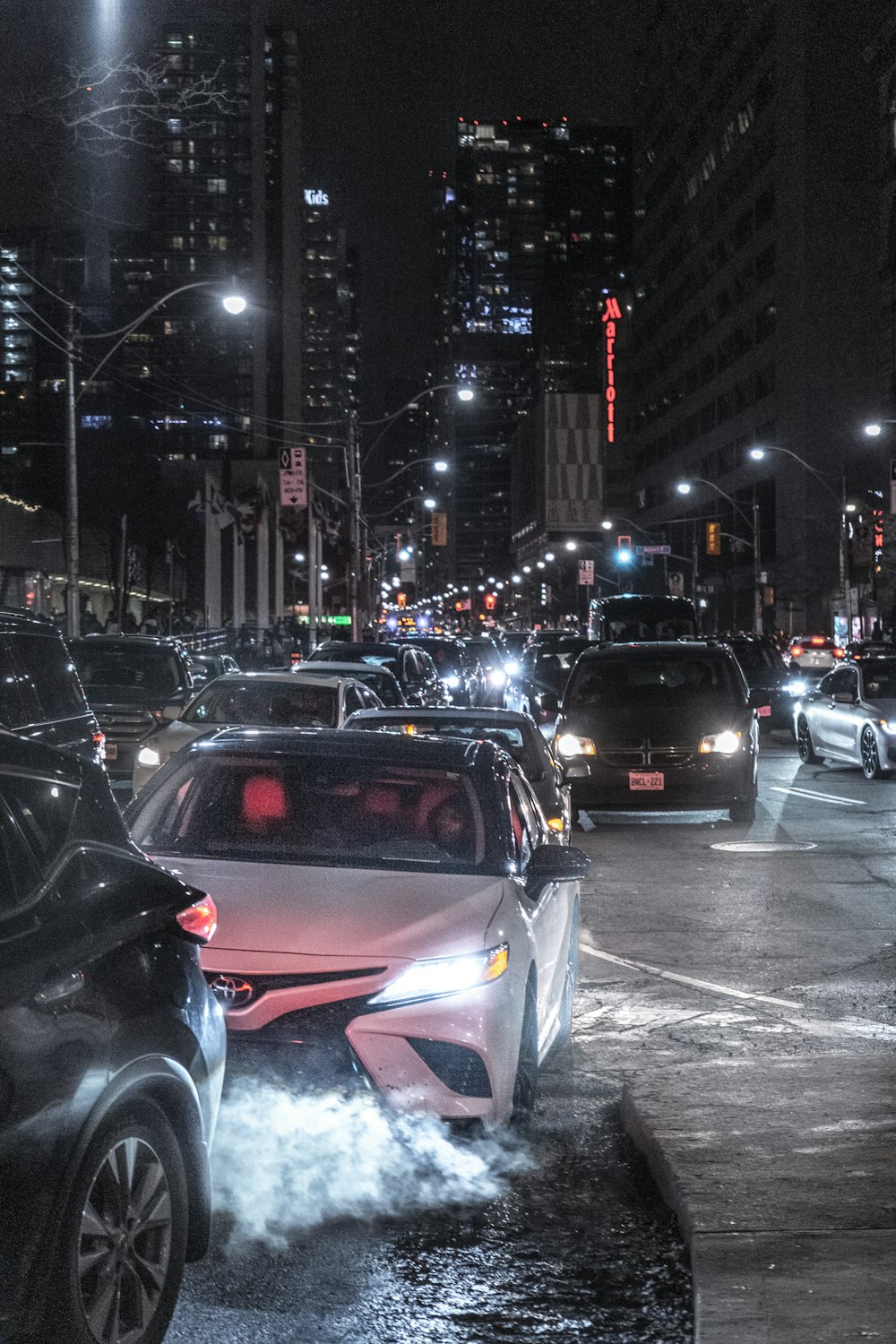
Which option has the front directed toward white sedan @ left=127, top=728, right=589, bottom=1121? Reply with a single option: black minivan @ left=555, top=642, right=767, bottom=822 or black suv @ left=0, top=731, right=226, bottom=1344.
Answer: black minivan @ left=555, top=642, right=767, bottom=822

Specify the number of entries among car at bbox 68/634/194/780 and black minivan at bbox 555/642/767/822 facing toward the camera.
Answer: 2

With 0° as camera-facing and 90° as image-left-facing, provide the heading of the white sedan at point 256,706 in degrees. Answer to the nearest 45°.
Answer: approximately 45°

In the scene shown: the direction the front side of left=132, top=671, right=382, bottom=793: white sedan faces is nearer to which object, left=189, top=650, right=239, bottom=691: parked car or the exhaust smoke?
the exhaust smoke

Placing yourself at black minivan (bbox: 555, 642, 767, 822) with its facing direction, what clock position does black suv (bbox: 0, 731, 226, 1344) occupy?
black suv (bbox: 0, 731, 226, 1344) is roughly at 12 o'clock from black minivan (bbox: 555, 642, 767, 822).

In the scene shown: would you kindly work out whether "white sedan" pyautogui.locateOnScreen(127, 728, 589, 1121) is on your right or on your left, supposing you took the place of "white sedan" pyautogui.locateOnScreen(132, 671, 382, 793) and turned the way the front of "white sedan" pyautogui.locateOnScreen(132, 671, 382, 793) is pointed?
on your left

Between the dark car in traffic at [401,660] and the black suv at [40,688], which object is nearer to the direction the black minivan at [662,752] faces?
the black suv

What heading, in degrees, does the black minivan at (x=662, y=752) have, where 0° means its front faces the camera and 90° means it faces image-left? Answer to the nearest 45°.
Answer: approximately 0°
